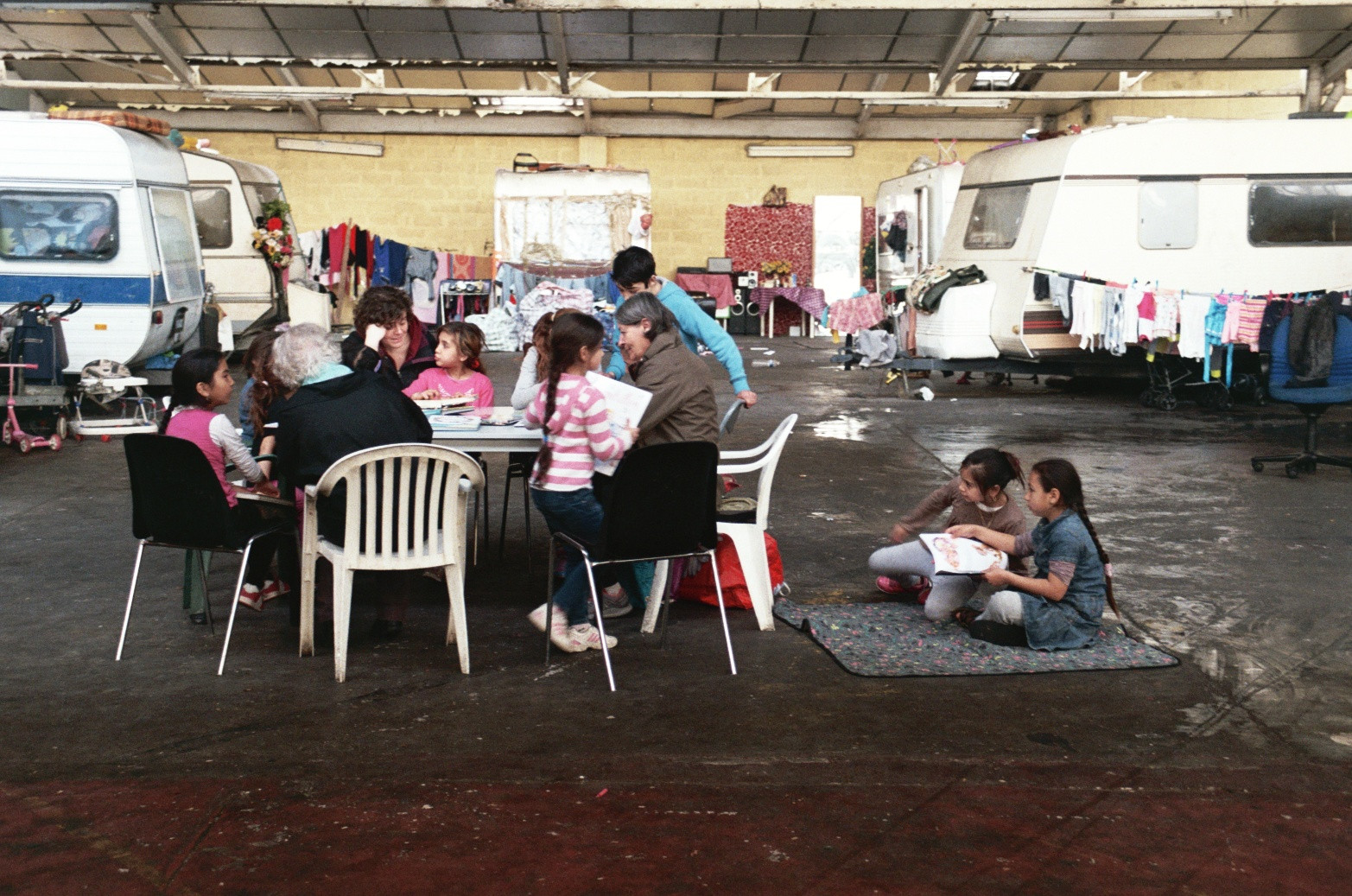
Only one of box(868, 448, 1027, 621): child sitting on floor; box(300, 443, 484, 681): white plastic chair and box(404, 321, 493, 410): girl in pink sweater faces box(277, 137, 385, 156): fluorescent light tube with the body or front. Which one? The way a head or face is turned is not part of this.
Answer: the white plastic chair

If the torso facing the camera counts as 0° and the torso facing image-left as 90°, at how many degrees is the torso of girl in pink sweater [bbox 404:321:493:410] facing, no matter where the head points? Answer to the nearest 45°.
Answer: approximately 45°

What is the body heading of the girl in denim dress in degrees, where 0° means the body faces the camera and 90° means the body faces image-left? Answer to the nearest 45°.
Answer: approximately 90°

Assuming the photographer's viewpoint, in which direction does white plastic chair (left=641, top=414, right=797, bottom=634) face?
facing to the left of the viewer

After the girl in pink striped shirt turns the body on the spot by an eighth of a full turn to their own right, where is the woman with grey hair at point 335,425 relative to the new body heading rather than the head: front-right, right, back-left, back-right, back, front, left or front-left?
back

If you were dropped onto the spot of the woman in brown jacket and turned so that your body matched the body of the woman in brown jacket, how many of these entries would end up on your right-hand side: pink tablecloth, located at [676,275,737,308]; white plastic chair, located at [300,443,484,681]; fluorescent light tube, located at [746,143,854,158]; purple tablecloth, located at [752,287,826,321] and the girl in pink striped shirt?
3

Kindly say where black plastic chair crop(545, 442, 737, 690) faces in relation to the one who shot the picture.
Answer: facing away from the viewer and to the left of the viewer

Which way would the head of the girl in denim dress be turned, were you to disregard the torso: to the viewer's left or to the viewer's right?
to the viewer's left

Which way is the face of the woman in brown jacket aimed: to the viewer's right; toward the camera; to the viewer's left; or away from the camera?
to the viewer's left

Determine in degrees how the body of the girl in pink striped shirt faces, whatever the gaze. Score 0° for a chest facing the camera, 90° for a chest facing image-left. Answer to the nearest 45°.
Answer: approximately 225°
